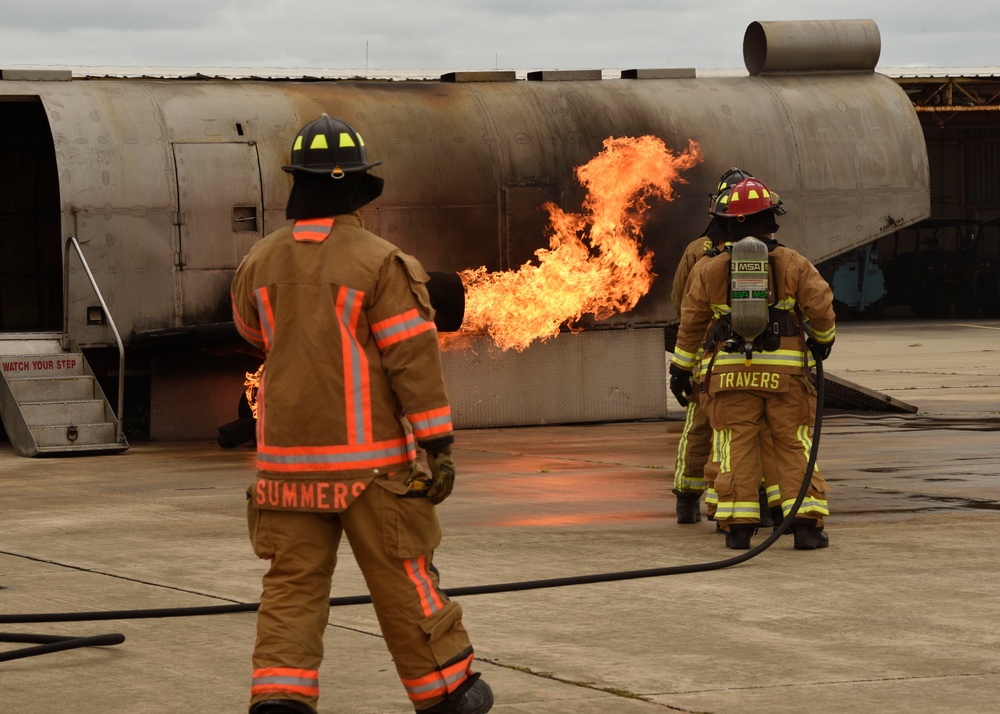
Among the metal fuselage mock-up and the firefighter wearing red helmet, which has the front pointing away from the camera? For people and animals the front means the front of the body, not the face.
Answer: the firefighter wearing red helmet

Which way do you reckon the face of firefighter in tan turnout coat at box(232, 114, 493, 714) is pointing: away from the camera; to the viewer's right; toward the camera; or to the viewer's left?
away from the camera

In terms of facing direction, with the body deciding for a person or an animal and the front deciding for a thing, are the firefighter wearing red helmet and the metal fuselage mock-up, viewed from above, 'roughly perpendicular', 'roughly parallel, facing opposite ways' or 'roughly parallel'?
roughly perpendicular

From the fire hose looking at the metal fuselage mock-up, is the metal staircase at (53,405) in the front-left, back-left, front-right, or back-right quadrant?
front-left

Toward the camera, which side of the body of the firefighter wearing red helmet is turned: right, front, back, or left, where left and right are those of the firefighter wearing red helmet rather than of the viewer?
back

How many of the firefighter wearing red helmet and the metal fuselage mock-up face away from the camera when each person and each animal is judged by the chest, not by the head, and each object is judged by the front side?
1

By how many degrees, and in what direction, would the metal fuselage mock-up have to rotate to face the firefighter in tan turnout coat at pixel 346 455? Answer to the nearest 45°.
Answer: approximately 90° to its left

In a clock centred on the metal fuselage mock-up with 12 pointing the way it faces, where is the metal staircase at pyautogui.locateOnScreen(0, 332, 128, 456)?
The metal staircase is roughly at 11 o'clock from the metal fuselage mock-up.

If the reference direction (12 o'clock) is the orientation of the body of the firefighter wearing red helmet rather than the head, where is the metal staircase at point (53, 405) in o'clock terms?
The metal staircase is roughly at 10 o'clock from the firefighter wearing red helmet.

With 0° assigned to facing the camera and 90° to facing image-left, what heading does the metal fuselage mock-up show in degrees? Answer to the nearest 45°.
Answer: approximately 90°

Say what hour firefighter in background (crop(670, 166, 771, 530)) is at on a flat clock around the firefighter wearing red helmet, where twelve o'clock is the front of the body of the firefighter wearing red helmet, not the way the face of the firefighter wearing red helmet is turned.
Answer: The firefighter in background is roughly at 11 o'clock from the firefighter wearing red helmet.

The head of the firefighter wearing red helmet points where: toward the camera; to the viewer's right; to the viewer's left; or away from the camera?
away from the camera

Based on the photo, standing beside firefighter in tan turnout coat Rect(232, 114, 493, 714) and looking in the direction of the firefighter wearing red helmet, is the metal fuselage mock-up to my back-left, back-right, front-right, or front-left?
front-left
